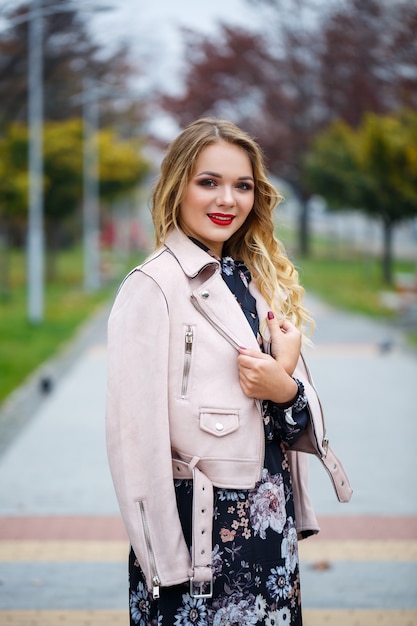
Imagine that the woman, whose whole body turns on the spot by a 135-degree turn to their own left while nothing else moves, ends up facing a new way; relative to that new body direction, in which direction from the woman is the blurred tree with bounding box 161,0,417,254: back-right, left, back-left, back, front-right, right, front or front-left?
front

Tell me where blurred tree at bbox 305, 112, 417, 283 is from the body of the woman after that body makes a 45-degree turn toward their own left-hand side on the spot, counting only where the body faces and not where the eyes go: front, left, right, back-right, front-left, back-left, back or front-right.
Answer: left

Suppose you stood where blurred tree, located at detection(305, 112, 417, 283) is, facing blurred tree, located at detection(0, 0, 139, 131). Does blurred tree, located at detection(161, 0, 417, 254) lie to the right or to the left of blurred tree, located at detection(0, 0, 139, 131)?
right

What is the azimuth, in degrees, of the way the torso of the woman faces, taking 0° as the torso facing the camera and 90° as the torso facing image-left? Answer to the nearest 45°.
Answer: approximately 315°

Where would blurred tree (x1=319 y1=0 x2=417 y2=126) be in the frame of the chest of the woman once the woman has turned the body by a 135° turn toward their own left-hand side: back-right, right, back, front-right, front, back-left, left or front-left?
front
